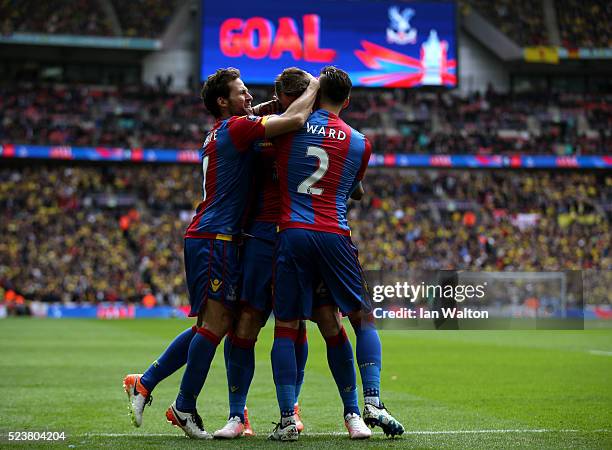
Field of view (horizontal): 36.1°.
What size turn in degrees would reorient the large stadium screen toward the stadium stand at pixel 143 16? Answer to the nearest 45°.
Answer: approximately 90° to its right

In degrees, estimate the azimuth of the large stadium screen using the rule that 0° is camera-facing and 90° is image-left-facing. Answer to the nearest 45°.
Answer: approximately 0°
